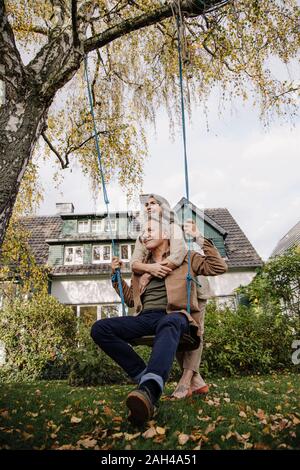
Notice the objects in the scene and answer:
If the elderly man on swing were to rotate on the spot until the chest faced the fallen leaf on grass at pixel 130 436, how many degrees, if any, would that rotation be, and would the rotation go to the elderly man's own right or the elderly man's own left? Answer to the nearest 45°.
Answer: approximately 45° to the elderly man's own left

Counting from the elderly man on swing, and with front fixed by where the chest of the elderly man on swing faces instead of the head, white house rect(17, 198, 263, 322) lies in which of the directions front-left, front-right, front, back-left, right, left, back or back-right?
back-right

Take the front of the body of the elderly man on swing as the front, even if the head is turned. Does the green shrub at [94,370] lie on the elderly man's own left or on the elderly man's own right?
on the elderly man's own right

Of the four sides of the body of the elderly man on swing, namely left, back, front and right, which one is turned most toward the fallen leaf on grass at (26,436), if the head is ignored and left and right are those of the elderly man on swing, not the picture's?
front

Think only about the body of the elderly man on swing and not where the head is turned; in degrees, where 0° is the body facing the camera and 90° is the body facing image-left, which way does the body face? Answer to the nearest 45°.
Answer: approximately 45°

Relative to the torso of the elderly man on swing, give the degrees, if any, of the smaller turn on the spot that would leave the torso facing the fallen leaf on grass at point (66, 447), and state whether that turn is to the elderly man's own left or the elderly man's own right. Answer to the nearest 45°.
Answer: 0° — they already face it

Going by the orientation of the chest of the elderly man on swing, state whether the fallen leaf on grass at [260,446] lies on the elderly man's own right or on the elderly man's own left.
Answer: on the elderly man's own left

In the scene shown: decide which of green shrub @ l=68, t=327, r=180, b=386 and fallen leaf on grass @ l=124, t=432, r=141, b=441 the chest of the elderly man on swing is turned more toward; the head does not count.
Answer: the fallen leaf on grass

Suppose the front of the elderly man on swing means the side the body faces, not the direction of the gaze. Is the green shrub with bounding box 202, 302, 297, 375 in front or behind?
behind
